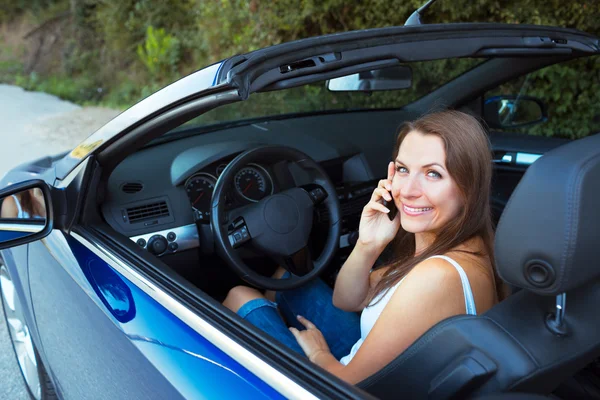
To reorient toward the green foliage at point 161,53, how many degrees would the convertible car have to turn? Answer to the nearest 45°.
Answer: approximately 45° to its right

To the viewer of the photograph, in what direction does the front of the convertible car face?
facing away from the viewer and to the left of the viewer
